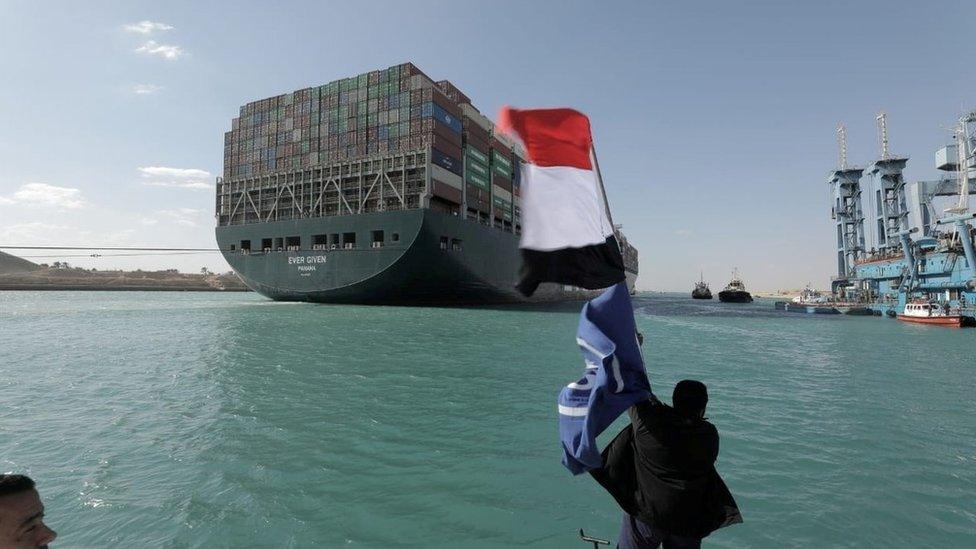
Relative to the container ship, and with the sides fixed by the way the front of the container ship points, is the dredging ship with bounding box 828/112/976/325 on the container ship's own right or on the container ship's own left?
on the container ship's own right

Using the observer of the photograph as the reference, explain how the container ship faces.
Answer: facing away from the viewer and to the right of the viewer

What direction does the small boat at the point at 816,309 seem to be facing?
to the viewer's left

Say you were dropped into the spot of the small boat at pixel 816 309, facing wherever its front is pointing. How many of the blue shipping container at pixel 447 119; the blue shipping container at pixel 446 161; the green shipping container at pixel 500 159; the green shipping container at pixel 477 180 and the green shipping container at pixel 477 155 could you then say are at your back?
0

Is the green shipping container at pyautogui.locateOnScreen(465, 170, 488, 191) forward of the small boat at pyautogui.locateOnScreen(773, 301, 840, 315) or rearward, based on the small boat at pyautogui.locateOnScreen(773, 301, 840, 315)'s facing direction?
forward

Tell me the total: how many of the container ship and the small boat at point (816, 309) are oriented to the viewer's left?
1
